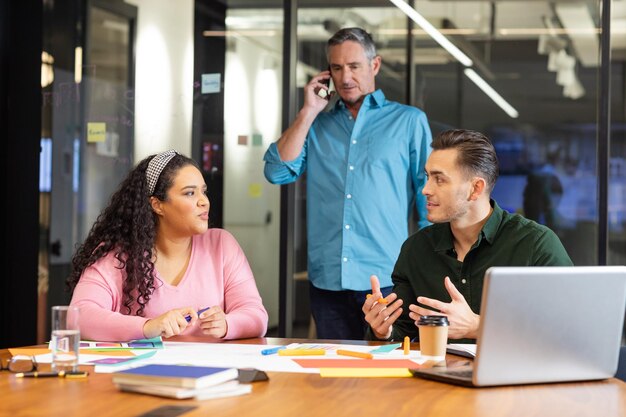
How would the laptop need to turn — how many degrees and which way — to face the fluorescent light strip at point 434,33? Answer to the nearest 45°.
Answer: approximately 45° to its right

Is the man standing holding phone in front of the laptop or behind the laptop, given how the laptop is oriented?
in front

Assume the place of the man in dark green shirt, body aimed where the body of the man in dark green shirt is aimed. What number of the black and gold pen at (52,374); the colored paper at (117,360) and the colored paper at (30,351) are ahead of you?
3

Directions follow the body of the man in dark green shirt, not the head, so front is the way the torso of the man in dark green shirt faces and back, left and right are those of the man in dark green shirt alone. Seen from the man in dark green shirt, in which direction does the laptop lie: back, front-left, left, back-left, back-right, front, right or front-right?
front-left

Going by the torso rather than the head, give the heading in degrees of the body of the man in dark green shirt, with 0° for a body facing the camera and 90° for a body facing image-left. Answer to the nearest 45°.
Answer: approximately 45°

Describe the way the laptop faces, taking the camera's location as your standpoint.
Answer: facing away from the viewer and to the left of the viewer

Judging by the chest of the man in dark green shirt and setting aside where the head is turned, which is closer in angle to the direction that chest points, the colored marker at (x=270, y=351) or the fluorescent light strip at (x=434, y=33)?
the colored marker

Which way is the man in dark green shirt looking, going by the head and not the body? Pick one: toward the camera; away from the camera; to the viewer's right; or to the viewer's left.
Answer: to the viewer's left

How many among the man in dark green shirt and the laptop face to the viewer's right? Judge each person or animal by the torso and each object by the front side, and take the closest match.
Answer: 0

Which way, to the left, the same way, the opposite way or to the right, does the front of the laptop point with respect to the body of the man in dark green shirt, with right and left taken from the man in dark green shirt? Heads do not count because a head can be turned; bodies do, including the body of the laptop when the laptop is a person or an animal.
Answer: to the right

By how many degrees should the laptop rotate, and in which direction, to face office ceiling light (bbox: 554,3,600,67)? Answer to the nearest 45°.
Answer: approximately 45° to its right

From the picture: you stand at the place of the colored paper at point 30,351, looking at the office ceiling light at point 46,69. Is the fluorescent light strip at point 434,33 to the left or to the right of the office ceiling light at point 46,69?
right

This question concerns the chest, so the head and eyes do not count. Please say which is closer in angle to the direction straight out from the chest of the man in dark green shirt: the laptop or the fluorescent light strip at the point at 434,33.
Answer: the laptop
